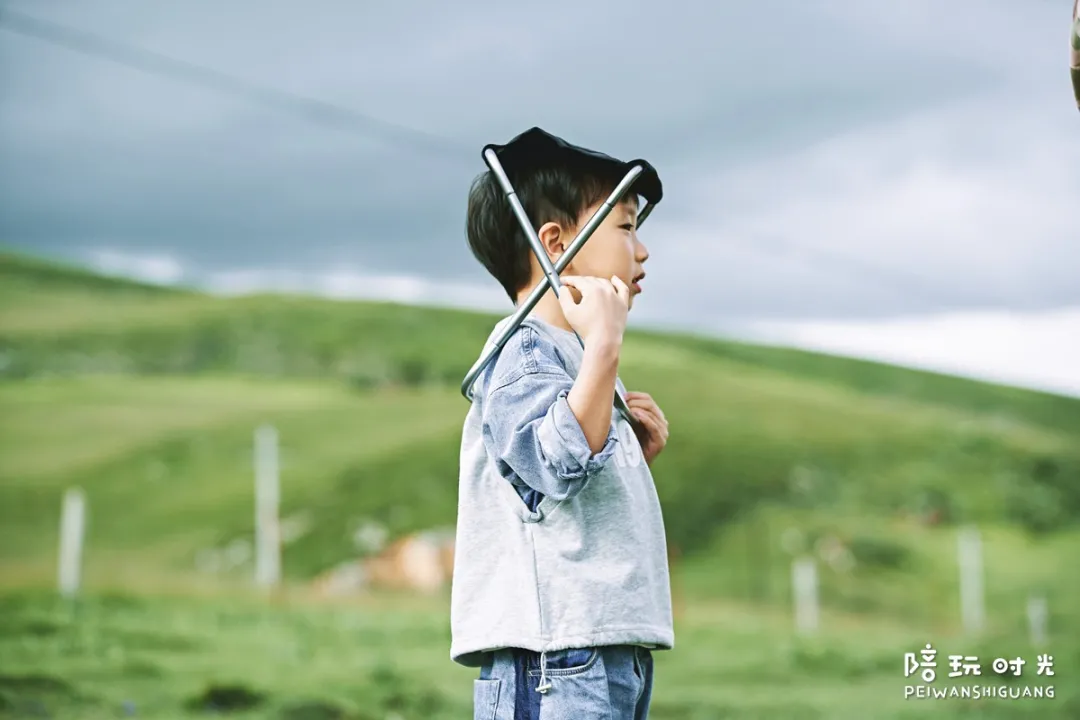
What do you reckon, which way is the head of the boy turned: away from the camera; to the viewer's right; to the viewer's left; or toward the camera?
to the viewer's right

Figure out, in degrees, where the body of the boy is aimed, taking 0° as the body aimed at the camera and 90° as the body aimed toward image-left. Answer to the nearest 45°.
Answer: approximately 270°
